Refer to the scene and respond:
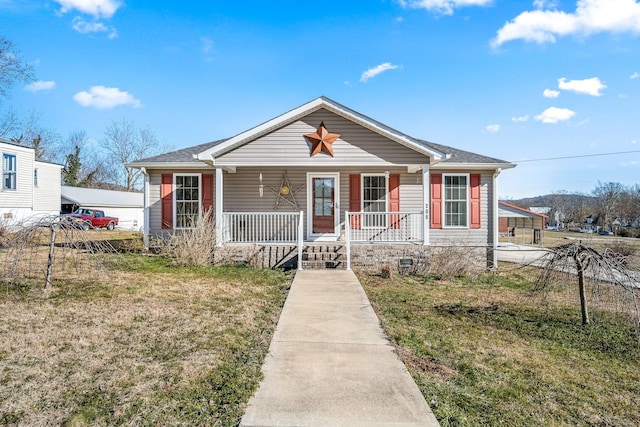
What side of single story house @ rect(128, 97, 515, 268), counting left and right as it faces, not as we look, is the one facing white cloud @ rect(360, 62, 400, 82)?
back

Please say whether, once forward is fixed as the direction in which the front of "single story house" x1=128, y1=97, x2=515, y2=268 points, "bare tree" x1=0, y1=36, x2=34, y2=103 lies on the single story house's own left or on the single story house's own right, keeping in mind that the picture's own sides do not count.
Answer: on the single story house's own right

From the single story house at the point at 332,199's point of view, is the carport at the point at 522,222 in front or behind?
behind

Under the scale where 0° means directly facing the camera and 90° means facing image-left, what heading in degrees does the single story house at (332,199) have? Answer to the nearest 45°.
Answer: approximately 0°

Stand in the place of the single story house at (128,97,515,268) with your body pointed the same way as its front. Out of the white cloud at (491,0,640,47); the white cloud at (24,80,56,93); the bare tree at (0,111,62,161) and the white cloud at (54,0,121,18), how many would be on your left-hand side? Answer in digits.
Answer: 1

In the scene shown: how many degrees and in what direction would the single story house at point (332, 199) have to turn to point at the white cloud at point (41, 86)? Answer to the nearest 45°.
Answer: approximately 135° to its right

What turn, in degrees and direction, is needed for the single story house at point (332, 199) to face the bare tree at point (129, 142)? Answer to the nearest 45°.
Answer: approximately 135° to its right

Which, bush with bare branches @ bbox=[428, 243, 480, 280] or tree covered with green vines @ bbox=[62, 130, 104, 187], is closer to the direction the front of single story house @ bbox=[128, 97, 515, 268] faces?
the bush with bare branches
